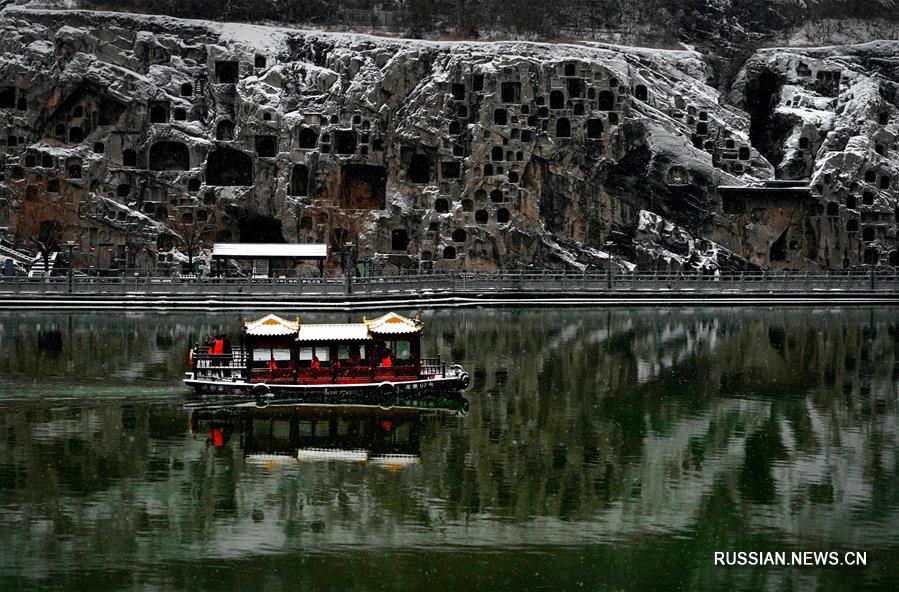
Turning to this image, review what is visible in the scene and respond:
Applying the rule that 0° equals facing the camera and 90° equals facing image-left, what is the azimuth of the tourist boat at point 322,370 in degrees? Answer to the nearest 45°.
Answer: approximately 270°
